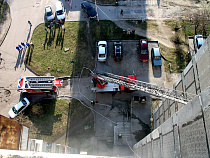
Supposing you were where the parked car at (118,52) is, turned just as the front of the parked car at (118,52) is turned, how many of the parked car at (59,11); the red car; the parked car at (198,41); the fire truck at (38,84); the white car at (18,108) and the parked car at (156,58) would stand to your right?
3

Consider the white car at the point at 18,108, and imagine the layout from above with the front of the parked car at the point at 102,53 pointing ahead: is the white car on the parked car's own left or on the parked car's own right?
on the parked car's own left

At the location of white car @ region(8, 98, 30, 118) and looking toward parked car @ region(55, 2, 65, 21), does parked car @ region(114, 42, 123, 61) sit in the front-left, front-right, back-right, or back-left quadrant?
front-right

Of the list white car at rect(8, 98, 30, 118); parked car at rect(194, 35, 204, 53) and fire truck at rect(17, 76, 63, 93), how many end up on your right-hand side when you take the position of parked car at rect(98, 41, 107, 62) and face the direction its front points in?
1

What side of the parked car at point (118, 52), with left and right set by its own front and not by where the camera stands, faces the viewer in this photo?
back

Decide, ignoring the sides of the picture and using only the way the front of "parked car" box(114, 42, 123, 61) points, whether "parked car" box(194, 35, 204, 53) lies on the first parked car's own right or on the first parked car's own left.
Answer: on the first parked car's own right

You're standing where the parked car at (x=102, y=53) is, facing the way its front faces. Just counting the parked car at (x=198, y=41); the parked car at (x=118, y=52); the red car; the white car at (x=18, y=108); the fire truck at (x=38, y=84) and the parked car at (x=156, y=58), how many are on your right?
4

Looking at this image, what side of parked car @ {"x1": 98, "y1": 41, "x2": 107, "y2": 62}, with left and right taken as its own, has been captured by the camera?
back

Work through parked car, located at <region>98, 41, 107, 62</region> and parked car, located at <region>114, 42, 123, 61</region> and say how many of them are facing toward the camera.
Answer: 0
